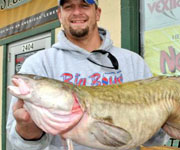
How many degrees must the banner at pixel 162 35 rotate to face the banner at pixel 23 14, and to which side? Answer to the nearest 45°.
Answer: approximately 135° to its right

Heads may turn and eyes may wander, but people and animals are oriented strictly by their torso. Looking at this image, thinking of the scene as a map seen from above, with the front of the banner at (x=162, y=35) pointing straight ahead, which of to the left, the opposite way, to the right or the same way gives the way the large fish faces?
to the right

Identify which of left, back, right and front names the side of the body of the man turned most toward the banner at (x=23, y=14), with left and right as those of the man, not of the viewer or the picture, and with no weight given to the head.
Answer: back

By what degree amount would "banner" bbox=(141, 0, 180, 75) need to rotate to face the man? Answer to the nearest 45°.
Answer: approximately 45° to its right

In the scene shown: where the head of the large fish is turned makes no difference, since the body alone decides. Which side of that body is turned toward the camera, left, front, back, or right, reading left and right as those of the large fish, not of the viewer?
left

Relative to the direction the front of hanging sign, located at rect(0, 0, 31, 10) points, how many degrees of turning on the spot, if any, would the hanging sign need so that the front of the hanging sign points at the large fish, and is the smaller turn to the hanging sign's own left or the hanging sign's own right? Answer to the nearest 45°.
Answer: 0° — it already faces it

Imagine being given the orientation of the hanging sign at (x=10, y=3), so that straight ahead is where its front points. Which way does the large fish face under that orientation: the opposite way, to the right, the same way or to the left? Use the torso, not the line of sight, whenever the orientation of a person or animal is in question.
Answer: to the right

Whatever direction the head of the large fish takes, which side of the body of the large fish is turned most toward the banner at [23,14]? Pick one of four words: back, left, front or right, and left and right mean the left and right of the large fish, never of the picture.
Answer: right
